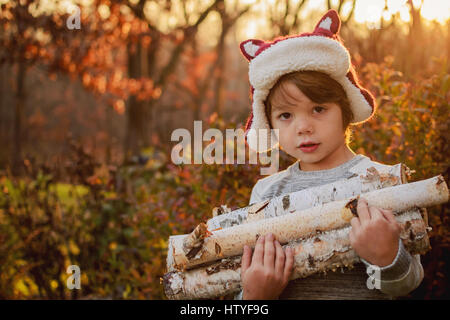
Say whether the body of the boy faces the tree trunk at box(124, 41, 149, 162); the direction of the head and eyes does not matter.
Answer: no

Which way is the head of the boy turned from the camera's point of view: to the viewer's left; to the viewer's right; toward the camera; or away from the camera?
toward the camera

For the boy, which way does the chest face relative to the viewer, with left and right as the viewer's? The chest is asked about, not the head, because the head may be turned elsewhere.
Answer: facing the viewer
